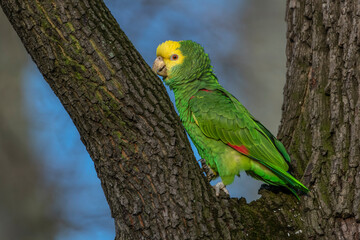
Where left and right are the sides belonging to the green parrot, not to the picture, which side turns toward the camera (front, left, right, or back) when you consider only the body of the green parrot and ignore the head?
left

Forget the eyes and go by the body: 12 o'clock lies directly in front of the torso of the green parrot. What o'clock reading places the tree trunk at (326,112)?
The tree trunk is roughly at 7 o'clock from the green parrot.
